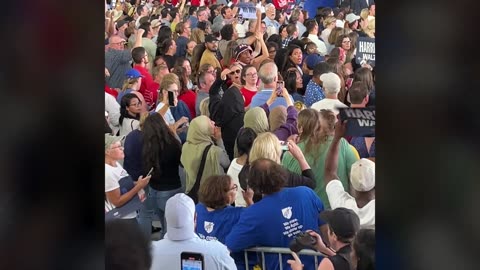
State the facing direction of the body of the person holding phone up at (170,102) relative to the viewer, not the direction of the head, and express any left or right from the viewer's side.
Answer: facing the viewer and to the right of the viewer

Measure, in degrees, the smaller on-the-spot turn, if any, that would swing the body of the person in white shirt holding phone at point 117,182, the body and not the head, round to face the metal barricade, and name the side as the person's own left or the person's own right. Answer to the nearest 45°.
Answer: approximately 45° to the person's own right

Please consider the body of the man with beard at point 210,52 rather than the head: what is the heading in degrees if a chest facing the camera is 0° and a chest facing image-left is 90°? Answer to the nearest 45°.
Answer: approximately 315°

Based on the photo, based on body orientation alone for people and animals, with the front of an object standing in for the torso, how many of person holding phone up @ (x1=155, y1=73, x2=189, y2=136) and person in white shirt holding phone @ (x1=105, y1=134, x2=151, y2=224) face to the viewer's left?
0

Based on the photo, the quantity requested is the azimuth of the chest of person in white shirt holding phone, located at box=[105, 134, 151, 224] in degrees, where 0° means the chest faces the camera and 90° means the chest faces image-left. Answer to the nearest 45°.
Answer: approximately 270°
